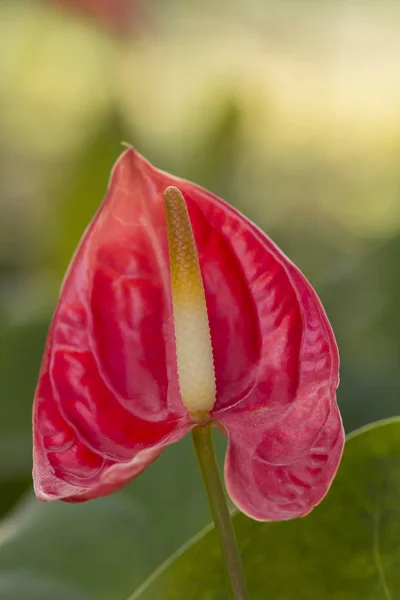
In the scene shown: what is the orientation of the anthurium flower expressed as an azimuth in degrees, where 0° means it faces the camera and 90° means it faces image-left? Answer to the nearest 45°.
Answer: approximately 0°
